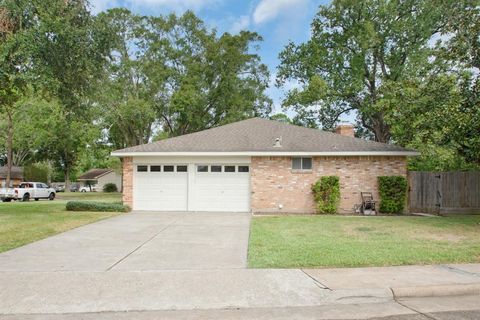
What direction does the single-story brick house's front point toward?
toward the camera

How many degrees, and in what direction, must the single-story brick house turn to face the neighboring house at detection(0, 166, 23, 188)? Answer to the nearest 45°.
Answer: approximately 135° to its right

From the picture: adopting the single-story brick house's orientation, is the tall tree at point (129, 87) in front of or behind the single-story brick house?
behind

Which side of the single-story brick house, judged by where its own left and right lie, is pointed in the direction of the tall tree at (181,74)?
back

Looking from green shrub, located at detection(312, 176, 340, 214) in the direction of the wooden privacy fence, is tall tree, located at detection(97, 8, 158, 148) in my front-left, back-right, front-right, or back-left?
back-left

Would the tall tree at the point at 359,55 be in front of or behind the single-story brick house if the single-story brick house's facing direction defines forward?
behind

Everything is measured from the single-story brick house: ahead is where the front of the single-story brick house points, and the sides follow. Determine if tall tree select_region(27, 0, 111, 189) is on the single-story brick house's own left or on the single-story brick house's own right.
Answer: on the single-story brick house's own right

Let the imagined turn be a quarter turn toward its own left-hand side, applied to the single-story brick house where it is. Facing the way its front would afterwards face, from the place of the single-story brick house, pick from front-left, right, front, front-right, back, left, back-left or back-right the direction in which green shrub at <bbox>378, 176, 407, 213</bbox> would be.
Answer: front

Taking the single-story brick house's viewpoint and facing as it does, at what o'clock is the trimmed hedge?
The trimmed hedge is roughly at 3 o'clock from the single-story brick house.

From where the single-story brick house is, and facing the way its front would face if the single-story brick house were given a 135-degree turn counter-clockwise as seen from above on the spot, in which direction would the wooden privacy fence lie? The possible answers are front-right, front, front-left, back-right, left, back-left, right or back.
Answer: front-right

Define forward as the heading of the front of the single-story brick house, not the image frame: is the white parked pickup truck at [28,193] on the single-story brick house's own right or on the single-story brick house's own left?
on the single-story brick house's own right
